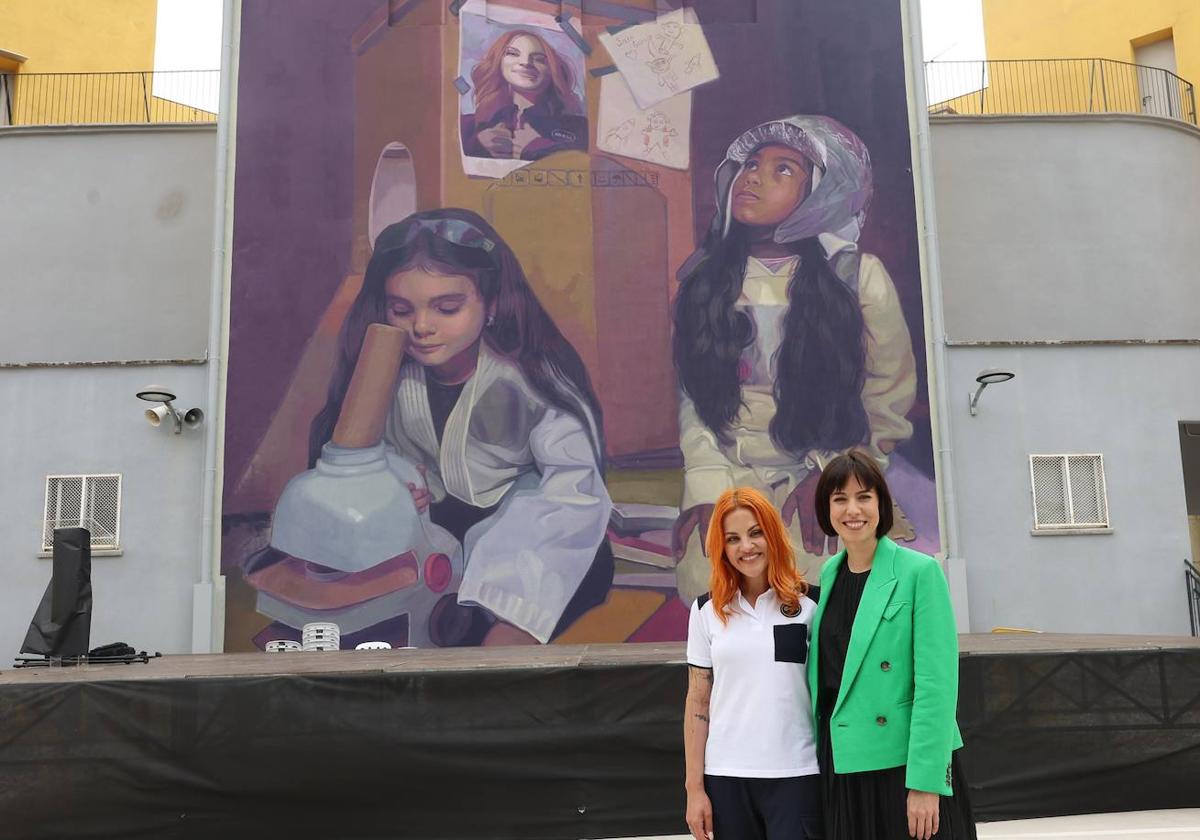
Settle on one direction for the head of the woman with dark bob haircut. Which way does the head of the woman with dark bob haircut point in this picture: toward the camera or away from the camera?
toward the camera

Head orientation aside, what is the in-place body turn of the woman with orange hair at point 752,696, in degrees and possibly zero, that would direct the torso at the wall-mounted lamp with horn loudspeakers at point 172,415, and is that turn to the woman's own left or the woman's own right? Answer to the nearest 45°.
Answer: approximately 135° to the woman's own right

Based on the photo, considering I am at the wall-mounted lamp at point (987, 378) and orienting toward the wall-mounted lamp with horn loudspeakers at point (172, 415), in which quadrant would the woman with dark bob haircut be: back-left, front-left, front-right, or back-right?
front-left

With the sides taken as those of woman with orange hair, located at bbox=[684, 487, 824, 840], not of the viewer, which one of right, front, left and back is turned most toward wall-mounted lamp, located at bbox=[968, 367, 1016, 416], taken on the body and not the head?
back

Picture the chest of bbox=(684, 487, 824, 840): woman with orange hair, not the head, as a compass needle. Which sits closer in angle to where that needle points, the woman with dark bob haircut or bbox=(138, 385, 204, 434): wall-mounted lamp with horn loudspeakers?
the woman with dark bob haircut

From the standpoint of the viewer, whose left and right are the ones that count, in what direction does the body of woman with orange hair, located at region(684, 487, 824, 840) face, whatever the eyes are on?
facing the viewer

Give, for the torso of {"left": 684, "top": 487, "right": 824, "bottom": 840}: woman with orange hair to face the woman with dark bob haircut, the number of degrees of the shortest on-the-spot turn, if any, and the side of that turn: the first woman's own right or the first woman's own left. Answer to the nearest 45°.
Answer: approximately 90° to the first woman's own left

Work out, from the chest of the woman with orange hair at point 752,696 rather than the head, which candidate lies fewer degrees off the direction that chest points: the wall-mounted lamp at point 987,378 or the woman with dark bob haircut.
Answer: the woman with dark bob haircut
